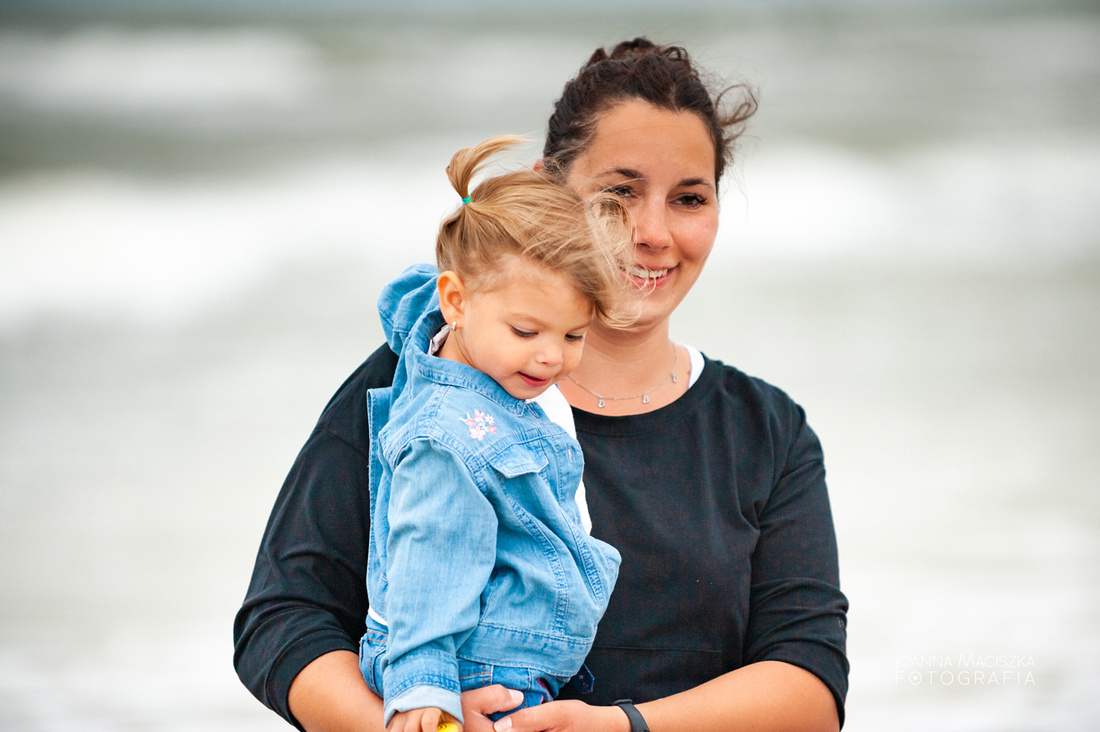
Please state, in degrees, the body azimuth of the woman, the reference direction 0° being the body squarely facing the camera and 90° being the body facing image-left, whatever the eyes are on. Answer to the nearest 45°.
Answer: approximately 0°

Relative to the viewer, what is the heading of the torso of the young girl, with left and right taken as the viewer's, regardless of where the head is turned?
facing the viewer and to the right of the viewer
